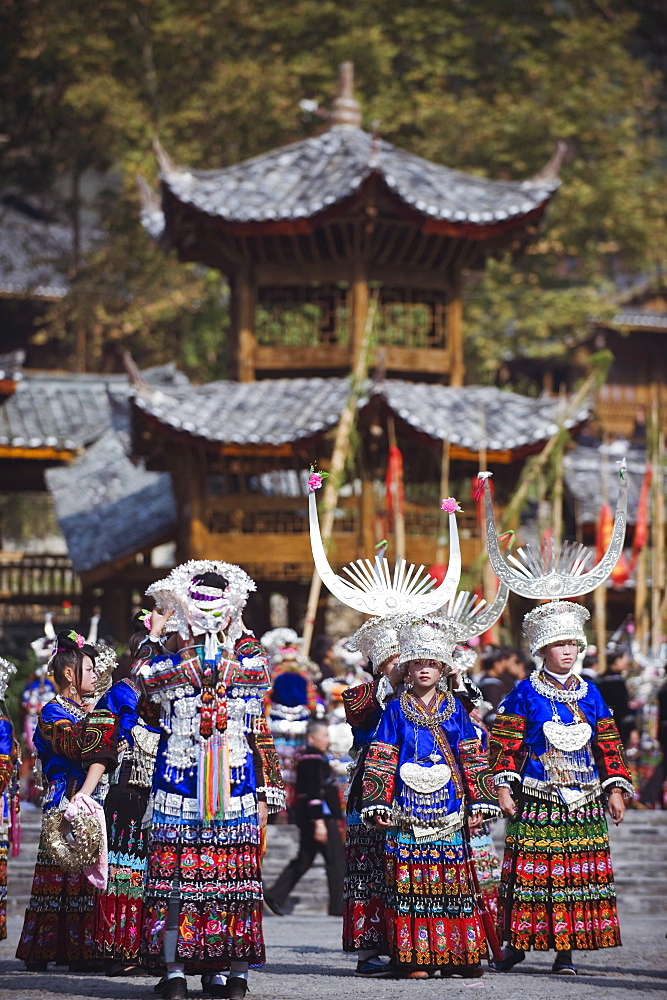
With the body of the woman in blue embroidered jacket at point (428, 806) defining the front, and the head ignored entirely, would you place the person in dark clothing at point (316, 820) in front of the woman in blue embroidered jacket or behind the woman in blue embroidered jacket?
behind

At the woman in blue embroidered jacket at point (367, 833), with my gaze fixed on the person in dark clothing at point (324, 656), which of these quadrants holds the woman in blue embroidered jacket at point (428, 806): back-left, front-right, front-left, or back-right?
back-right

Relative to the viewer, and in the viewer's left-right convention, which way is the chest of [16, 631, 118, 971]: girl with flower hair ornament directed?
facing to the right of the viewer

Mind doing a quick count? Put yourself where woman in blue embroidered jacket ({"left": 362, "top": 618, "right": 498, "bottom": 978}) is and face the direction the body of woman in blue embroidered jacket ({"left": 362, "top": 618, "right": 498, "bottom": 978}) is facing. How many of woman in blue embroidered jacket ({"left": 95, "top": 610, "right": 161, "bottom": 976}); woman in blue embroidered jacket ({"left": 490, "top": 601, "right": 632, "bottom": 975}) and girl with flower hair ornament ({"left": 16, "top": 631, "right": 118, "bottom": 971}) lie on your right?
2
